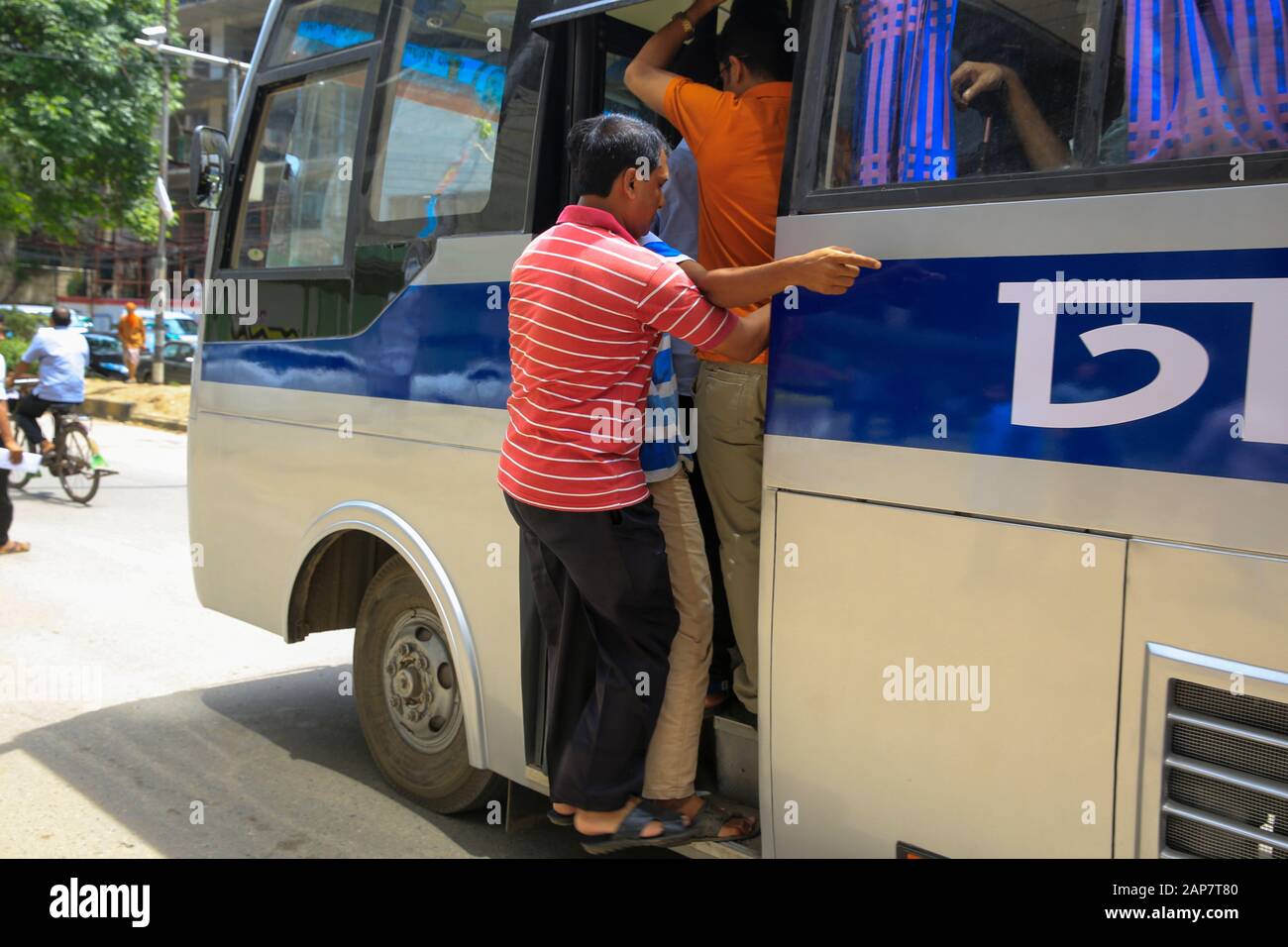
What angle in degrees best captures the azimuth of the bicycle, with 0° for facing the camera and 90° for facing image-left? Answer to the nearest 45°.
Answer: approximately 135°

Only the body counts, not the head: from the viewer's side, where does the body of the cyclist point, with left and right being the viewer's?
facing away from the viewer and to the left of the viewer

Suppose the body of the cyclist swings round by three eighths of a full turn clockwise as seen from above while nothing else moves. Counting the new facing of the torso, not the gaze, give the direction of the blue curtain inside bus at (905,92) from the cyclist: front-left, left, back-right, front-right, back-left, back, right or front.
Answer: right

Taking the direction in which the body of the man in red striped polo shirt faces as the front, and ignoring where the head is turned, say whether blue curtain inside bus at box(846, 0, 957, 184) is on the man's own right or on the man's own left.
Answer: on the man's own right

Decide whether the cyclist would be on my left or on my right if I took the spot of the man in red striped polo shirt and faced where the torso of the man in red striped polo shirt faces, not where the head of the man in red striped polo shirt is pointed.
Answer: on my left

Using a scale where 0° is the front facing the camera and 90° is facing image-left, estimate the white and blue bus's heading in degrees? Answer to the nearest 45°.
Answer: approximately 135°

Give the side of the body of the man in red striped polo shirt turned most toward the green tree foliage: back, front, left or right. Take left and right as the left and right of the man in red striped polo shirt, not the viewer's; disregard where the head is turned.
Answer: left

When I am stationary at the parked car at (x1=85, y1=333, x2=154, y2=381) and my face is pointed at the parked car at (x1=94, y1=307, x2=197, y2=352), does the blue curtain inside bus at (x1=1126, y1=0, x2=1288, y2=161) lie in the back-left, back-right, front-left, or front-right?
back-right

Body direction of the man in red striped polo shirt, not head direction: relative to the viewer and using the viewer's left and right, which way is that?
facing away from the viewer and to the right of the viewer
